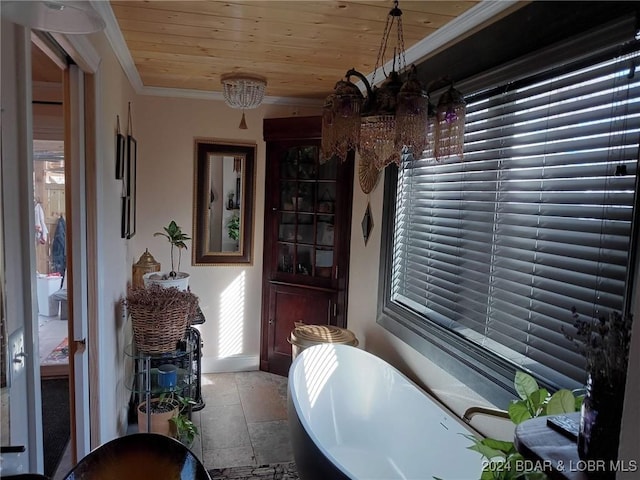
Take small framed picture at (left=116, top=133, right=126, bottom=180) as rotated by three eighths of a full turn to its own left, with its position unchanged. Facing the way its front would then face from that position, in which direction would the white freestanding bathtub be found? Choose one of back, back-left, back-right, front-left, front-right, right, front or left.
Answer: back

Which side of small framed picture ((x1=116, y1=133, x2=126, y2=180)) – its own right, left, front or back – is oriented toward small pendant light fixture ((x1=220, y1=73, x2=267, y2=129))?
front

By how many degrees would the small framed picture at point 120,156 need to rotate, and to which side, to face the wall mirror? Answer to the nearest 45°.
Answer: approximately 45° to its left

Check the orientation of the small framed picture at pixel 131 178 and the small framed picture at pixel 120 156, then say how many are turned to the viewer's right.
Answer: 2

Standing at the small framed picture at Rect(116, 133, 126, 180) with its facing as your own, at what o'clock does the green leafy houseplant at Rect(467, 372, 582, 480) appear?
The green leafy houseplant is roughly at 2 o'clock from the small framed picture.

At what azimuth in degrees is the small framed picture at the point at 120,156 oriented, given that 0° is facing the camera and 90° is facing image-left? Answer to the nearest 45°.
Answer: approximately 270°

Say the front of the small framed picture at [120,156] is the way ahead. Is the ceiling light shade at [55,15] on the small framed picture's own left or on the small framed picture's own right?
on the small framed picture's own right

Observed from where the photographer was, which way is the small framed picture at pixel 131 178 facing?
facing to the right of the viewer

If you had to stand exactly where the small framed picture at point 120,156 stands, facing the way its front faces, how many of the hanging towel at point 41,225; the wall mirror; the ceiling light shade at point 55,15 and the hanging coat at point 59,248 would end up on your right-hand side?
1
